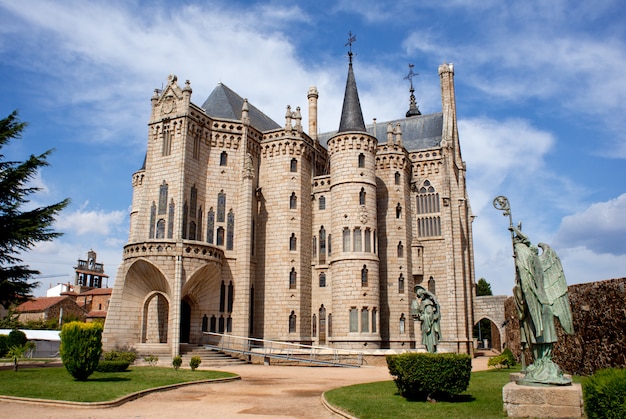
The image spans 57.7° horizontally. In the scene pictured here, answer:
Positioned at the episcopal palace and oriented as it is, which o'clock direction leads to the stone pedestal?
The stone pedestal is roughly at 10 o'clock from the episcopal palace.

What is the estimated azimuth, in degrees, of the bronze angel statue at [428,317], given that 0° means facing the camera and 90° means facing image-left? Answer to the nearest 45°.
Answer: approximately 45°

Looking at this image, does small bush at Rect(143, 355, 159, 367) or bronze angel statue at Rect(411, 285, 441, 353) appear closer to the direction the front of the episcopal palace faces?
the small bush

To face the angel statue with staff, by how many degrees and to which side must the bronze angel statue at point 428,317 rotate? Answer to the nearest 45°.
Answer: approximately 90° to its left

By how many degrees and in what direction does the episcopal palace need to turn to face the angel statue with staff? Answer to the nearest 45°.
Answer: approximately 45° to its left

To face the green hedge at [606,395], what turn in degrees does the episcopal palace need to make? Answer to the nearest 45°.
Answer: approximately 45° to its left

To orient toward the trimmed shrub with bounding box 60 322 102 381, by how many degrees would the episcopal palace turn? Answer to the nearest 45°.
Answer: approximately 45° to its left

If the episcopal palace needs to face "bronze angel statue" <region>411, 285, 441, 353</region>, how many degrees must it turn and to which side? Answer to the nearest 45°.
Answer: approximately 45° to its left

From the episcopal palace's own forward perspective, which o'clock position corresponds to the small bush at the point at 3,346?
The small bush is roughly at 1 o'clock from the episcopal palace.

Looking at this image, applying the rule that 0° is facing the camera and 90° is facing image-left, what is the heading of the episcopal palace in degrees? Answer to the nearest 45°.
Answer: approximately 45°
